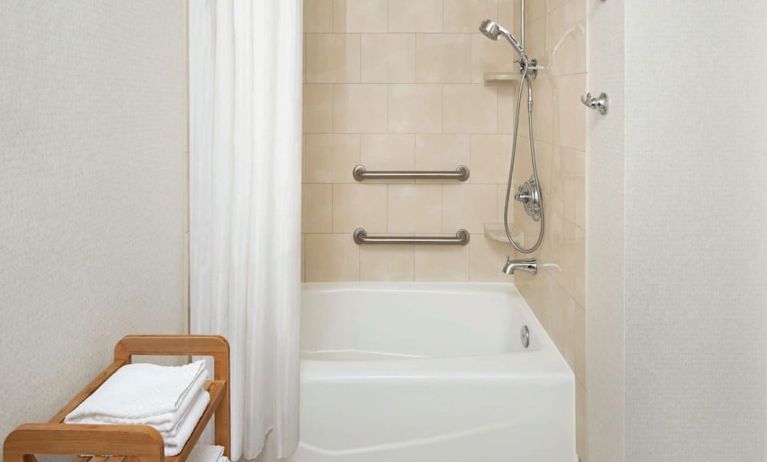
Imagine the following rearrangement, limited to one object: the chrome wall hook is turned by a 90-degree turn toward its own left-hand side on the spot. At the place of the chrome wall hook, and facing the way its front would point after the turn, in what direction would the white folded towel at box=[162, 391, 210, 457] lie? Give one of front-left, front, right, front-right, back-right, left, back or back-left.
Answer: front-right

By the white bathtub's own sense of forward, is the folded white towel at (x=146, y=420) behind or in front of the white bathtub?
in front

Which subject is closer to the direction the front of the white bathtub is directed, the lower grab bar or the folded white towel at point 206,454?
the folded white towel

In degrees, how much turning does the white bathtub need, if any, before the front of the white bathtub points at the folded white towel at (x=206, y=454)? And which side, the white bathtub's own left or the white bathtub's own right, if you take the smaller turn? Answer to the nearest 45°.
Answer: approximately 45° to the white bathtub's own right

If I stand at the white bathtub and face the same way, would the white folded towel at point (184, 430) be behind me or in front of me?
in front

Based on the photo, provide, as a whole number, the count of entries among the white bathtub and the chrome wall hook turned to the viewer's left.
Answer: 1

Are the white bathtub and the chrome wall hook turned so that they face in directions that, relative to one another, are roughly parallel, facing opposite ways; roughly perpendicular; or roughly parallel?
roughly perpendicular

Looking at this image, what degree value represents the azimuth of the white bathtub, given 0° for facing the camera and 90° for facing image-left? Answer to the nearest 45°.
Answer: approximately 0°

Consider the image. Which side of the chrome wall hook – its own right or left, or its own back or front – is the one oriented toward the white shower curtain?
front

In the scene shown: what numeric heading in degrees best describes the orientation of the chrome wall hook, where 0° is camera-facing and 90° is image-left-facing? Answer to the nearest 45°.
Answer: approximately 90°

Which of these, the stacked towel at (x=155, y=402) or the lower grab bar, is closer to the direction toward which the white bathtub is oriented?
the stacked towel

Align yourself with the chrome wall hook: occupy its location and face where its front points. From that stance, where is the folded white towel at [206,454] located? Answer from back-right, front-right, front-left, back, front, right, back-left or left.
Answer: front-left
